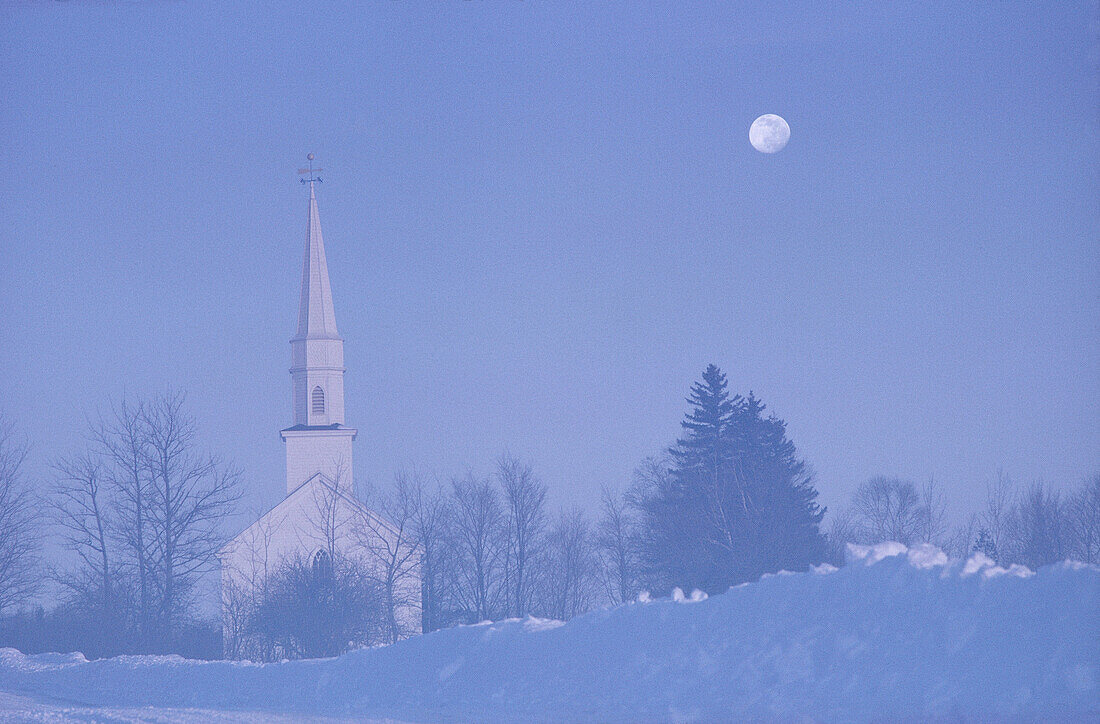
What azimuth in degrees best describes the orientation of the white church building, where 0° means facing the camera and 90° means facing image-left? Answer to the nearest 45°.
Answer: approximately 0°

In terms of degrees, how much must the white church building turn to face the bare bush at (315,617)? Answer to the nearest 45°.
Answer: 0° — it already faces it

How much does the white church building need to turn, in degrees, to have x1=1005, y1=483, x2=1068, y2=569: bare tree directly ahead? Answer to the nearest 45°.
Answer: approximately 90° to its left

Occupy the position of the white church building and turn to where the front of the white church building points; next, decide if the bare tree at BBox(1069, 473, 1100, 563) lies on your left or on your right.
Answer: on your left
